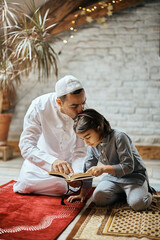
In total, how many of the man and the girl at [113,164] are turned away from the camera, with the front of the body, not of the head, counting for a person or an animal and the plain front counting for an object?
0

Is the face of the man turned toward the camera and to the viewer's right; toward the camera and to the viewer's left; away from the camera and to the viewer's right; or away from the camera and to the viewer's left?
toward the camera and to the viewer's right

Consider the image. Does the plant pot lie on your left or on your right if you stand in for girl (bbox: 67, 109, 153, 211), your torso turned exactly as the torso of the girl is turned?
on your right

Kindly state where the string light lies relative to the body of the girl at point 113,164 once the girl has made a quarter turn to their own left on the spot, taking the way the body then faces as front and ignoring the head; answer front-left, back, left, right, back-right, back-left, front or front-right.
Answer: back-left

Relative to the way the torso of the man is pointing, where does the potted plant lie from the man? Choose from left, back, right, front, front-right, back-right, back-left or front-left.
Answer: back-left

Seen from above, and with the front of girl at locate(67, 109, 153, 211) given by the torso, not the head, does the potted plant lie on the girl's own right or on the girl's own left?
on the girl's own right

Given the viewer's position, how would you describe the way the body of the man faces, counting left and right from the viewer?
facing the viewer and to the right of the viewer

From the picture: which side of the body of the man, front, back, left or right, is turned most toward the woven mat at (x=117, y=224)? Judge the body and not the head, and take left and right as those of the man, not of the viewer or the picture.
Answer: front

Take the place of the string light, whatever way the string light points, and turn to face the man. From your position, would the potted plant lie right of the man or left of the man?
right

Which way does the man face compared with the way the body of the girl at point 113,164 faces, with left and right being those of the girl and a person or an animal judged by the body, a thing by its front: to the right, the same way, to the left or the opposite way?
to the left
